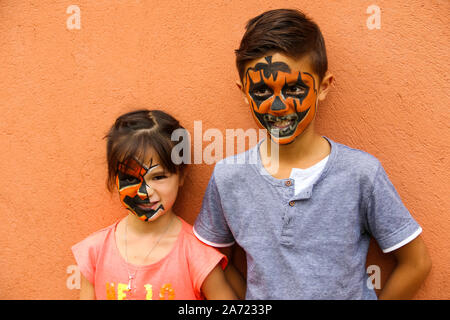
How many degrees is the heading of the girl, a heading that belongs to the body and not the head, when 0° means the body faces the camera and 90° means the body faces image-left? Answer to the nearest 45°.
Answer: approximately 0°

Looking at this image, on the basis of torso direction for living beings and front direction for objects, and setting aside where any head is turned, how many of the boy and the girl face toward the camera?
2

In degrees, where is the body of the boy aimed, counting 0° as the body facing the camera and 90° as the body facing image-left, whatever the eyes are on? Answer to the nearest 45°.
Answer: approximately 0°
